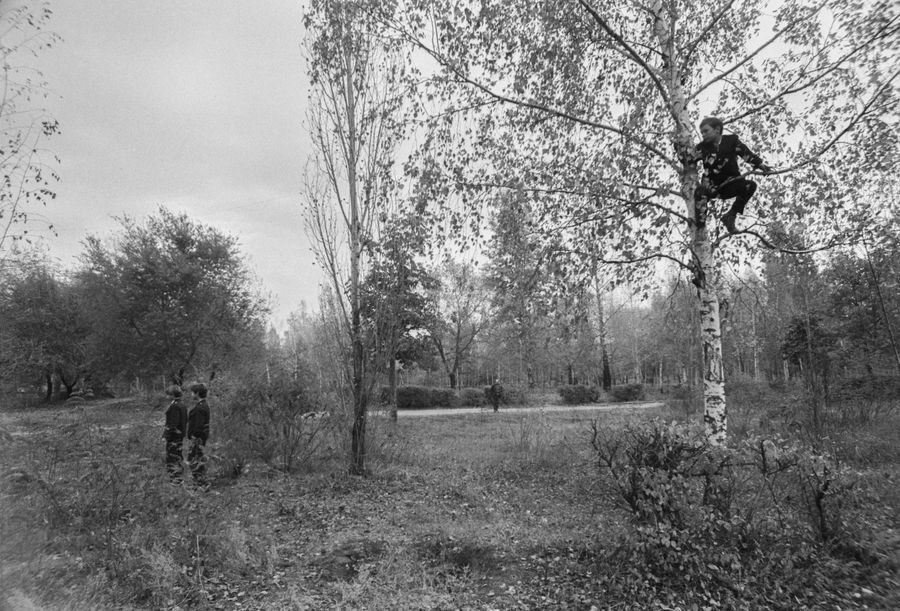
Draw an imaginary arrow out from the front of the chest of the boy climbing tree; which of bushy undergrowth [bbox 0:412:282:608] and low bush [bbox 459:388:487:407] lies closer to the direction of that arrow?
the bushy undergrowth

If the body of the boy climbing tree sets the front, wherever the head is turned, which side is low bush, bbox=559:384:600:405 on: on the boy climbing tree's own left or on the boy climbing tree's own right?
on the boy climbing tree's own right

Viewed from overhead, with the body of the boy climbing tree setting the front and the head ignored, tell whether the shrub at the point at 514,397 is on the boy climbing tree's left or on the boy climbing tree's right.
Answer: on the boy climbing tree's right

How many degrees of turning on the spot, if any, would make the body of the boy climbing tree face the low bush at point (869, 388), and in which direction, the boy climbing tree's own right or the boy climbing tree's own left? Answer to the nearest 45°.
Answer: approximately 135° to the boy climbing tree's own right

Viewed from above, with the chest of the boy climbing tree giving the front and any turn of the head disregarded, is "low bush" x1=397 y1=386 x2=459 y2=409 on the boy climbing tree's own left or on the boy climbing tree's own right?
on the boy climbing tree's own right

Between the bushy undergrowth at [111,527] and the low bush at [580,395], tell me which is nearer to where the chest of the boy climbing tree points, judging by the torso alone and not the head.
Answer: the bushy undergrowth

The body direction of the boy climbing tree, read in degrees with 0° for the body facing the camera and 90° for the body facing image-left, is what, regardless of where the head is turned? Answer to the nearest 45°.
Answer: approximately 45°

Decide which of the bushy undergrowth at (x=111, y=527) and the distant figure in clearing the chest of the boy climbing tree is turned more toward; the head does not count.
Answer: the bushy undergrowth

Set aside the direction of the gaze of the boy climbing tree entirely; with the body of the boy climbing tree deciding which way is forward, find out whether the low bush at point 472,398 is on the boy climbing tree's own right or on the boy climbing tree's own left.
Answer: on the boy climbing tree's own right
